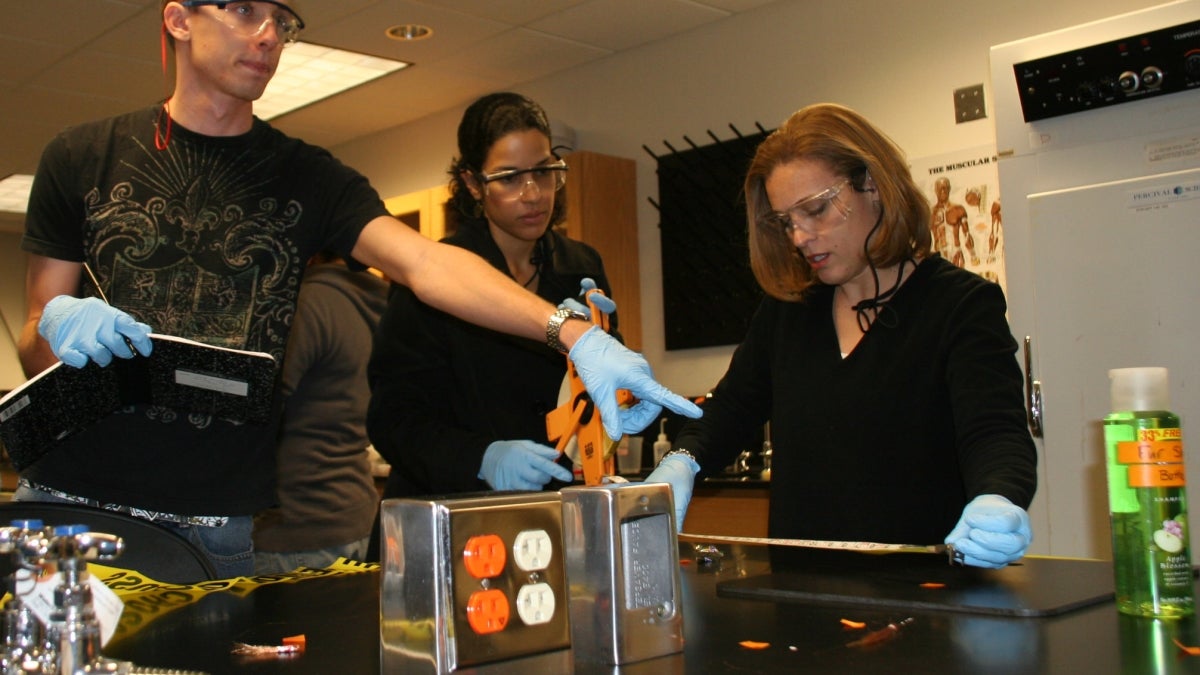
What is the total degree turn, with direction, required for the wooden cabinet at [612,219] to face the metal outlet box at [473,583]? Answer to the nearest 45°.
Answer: approximately 45° to its left

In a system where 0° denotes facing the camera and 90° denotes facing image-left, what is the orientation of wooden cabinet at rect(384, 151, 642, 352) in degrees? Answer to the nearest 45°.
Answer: approximately 45°

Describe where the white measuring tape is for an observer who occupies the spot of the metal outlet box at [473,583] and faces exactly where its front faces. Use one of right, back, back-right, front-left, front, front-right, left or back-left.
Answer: left

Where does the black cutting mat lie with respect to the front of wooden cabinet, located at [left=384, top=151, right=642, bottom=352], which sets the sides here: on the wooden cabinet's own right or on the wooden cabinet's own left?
on the wooden cabinet's own left

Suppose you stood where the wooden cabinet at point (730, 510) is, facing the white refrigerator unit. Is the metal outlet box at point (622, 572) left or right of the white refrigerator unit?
right
